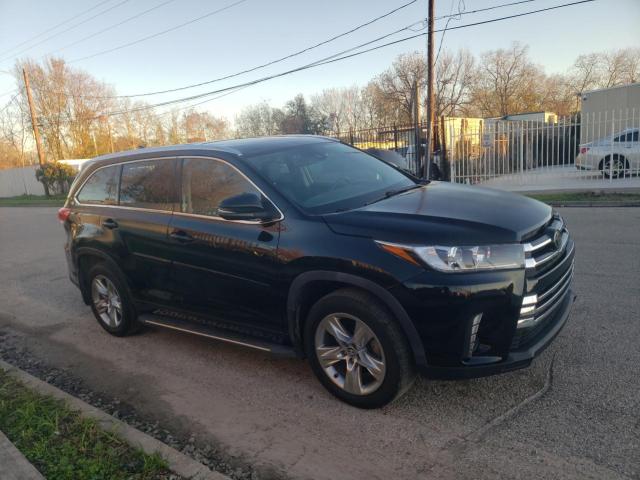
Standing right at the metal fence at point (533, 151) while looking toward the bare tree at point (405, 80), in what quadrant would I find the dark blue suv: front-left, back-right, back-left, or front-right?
back-left

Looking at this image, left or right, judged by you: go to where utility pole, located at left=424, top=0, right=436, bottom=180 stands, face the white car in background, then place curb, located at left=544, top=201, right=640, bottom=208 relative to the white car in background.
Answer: right

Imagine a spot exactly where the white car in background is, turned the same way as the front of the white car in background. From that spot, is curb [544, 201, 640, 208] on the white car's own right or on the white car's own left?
on the white car's own right

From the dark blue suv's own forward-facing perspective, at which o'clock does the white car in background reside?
The white car in background is roughly at 9 o'clock from the dark blue suv.

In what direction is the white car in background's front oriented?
to the viewer's right

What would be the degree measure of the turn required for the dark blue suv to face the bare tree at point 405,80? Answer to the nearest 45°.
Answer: approximately 135° to its left

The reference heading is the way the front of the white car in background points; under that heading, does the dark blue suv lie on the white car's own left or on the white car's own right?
on the white car's own right

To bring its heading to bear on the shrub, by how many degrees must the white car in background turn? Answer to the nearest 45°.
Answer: approximately 180°

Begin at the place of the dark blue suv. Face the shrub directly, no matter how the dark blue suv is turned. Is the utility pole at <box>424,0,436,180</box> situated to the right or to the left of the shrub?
right

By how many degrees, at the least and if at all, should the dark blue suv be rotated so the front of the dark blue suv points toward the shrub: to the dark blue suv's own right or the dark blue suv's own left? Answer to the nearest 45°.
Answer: approximately 180°

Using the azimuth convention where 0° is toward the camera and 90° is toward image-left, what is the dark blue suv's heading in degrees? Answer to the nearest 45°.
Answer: approximately 315°

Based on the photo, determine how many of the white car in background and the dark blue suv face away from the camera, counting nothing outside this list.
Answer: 0

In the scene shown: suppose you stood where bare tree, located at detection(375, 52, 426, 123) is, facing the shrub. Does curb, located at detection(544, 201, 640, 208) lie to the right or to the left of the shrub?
left

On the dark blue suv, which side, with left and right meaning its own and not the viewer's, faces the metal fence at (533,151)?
left

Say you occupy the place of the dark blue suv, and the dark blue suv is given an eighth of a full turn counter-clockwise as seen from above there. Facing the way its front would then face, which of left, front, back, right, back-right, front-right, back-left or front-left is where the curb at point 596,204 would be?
front-left
